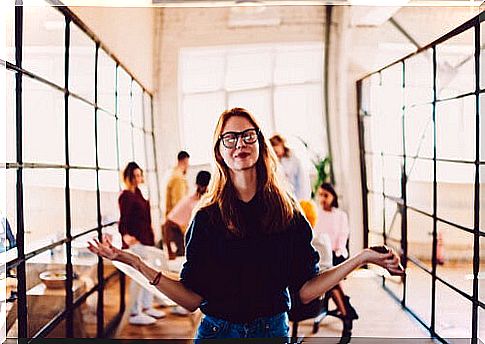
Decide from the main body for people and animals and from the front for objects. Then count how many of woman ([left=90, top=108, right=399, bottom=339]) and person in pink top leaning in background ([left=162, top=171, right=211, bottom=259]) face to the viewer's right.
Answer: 1

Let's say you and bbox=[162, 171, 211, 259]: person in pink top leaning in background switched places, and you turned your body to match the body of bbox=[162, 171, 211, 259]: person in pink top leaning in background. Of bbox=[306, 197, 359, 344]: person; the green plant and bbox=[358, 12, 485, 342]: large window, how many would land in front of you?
3

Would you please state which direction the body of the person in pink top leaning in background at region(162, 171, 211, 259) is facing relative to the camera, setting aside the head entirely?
to the viewer's right

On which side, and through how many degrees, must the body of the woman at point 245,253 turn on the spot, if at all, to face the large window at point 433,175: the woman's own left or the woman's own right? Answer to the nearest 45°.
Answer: approximately 90° to the woman's own left

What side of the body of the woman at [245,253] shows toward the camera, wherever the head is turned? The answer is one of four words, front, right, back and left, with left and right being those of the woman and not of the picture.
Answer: front

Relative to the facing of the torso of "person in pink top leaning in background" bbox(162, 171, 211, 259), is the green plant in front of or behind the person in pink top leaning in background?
in front

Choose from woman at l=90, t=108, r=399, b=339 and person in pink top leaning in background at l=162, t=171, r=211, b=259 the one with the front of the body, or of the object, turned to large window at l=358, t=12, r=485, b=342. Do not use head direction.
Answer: the person in pink top leaning in background

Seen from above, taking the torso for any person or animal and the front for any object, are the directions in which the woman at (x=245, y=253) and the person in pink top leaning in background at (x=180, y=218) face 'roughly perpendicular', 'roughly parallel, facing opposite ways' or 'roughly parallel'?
roughly perpendicular
